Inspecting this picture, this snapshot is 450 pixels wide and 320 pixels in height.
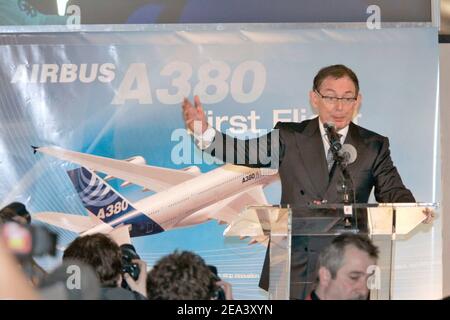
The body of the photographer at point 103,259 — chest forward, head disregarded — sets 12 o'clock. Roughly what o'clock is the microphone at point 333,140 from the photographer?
The microphone is roughly at 1 o'clock from the photographer.

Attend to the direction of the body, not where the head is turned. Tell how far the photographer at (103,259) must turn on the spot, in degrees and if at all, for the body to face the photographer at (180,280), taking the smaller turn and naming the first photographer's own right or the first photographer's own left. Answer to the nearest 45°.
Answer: approximately 135° to the first photographer's own right

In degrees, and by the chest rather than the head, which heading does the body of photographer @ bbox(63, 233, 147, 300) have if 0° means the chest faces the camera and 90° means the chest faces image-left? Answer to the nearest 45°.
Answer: approximately 225°

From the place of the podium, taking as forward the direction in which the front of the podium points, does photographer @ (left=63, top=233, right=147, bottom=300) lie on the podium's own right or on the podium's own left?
on the podium's own right

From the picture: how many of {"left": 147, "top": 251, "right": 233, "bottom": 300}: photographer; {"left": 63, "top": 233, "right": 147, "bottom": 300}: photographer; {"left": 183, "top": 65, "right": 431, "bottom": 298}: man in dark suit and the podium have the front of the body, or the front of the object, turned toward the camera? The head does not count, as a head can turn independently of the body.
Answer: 2

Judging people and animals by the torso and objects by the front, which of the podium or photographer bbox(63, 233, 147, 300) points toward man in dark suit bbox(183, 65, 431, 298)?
the photographer

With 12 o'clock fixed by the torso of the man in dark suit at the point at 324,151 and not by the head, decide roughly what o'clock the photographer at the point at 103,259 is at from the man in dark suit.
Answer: The photographer is roughly at 1 o'clock from the man in dark suit.

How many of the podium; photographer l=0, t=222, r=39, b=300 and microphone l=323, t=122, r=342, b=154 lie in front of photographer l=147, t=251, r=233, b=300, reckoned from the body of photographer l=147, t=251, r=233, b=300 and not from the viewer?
2

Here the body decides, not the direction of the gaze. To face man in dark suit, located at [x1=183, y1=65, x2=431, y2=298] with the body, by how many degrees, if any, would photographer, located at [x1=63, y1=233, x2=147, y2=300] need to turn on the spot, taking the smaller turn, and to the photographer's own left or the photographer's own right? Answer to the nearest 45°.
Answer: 0° — they already face them

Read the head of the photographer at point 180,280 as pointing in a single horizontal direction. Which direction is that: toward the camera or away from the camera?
away from the camera

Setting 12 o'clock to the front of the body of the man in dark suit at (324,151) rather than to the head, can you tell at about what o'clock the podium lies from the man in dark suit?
The podium is roughly at 12 o'clock from the man in dark suit.

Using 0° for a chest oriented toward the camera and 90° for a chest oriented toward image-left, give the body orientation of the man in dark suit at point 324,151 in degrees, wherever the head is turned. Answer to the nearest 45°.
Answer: approximately 0°
